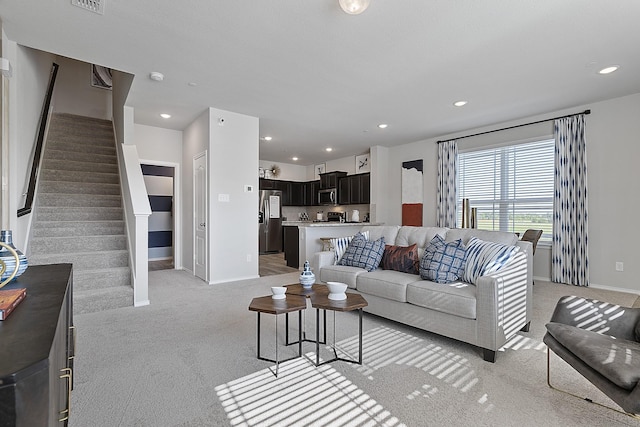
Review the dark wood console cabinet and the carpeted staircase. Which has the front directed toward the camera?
the carpeted staircase

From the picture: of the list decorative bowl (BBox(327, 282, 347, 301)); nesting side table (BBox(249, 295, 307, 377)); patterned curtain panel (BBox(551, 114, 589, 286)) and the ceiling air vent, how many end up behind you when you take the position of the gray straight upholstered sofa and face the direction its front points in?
1

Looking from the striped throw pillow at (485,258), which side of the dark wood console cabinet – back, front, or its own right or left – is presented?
front

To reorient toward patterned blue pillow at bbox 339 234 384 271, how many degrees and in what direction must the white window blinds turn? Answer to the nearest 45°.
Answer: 0° — it already faces it

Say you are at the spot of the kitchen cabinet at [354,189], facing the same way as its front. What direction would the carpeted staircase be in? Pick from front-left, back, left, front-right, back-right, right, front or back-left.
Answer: front

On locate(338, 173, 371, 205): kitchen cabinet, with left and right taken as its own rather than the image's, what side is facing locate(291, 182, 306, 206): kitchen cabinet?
right

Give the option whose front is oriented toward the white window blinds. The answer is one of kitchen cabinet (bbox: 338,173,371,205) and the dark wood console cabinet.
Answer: the dark wood console cabinet

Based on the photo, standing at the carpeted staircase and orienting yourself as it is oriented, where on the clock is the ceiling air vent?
The ceiling air vent is roughly at 12 o'clock from the carpeted staircase.

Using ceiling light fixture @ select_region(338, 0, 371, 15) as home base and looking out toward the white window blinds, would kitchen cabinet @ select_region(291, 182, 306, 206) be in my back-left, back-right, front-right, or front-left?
front-left

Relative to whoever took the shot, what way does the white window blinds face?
facing the viewer and to the left of the viewer

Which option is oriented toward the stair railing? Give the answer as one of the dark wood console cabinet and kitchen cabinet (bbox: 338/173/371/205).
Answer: the kitchen cabinet

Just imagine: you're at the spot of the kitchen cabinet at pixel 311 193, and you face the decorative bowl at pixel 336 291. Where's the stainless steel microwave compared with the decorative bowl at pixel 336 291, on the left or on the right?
left

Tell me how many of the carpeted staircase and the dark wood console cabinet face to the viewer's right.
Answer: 1

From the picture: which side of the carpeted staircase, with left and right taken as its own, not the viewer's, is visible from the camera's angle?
front

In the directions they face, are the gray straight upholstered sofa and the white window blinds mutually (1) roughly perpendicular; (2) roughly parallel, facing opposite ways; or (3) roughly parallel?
roughly parallel

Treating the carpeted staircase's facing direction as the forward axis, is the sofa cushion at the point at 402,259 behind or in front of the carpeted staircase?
in front

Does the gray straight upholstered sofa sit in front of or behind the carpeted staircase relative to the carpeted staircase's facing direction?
in front
